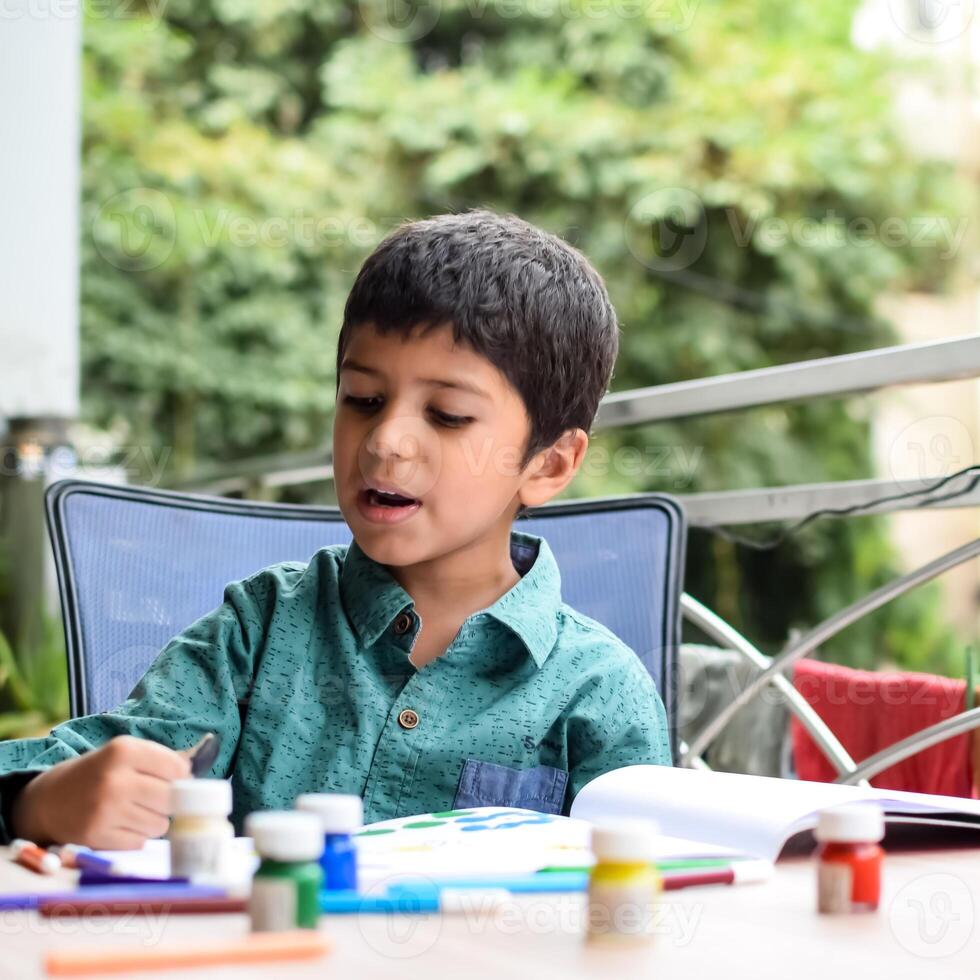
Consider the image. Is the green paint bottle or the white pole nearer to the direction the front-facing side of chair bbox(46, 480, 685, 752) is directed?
the green paint bottle

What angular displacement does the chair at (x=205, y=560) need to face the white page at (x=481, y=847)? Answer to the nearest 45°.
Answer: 0° — it already faces it

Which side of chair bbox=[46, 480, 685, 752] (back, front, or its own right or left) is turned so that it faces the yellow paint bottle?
front

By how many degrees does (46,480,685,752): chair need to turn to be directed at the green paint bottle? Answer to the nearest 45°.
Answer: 0° — it already faces it

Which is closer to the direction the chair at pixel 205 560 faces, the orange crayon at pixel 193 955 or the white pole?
the orange crayon

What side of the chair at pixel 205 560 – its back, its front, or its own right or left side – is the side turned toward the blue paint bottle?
front

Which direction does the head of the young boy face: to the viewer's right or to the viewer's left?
to the viewer's left

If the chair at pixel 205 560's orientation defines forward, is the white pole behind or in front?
behind

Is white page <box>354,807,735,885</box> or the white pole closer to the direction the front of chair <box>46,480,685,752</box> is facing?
the white page

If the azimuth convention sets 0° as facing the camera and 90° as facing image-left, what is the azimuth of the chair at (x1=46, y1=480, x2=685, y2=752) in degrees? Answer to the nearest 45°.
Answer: approximately 0°
